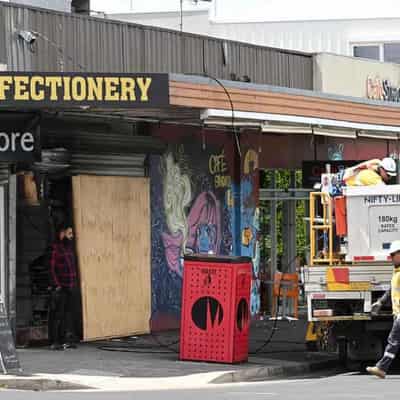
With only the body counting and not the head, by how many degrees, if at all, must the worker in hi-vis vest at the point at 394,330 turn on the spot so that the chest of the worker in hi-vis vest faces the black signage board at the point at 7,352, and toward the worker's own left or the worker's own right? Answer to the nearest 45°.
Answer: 0° — they already face it

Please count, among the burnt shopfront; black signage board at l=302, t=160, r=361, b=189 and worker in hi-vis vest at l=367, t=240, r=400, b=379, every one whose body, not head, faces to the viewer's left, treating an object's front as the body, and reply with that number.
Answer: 1

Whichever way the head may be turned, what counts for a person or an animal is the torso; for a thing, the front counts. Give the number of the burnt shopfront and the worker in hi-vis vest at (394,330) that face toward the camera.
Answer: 1

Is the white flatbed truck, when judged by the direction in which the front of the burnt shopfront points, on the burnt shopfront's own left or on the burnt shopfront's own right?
on the burnt shopfront's own left

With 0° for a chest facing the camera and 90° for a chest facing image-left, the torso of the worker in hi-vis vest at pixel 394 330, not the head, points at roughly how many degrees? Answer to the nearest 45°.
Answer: approximately 90°

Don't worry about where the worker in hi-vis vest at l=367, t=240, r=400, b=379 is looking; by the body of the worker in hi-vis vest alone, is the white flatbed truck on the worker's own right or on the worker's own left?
on the worker's own right

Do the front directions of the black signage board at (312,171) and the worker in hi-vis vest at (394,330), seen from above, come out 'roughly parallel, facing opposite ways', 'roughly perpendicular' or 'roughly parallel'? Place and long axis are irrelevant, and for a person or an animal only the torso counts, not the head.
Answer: roughly perpendicular

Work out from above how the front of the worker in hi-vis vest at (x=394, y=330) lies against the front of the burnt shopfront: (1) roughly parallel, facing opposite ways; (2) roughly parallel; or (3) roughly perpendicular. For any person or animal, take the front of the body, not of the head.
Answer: roughly perpendicular

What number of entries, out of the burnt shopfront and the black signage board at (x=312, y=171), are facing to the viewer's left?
0

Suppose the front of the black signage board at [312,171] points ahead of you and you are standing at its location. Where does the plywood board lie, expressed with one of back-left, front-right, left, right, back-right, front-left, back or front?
front-right

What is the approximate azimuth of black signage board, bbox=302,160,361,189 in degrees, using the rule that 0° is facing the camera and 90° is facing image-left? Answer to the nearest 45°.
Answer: approximately 0°
